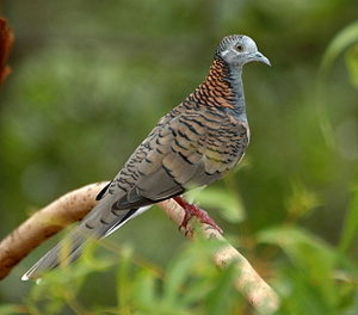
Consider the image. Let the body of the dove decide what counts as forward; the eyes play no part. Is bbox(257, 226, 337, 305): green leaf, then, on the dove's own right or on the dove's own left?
on the dove's own right

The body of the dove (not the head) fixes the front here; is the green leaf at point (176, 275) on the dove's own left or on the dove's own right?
on the dove's own right

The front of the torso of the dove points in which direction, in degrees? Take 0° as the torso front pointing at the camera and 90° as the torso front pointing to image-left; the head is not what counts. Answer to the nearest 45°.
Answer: approximately 270°

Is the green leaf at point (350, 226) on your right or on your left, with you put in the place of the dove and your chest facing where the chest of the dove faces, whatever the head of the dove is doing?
on your right
